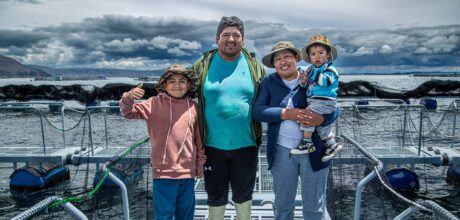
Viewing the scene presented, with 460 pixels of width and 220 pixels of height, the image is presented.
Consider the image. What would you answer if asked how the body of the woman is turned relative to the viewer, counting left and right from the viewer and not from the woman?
facing the viewer

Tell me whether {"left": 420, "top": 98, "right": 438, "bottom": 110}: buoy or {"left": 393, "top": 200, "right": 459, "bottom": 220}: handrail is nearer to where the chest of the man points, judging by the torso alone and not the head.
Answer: the handrail

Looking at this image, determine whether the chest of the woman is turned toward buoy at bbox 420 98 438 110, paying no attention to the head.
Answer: no

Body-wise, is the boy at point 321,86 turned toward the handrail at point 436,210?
no

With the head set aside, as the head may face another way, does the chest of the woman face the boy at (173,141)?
no

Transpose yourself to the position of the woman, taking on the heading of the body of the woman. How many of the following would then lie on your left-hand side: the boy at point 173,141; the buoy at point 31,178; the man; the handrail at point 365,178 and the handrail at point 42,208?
1

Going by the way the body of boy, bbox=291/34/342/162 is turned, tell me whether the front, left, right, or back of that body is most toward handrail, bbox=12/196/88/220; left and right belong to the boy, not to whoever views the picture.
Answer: front

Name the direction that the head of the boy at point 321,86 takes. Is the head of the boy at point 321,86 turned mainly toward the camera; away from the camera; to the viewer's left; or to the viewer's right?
toward the camera

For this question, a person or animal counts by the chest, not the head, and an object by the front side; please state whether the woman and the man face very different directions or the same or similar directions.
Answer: same or similar directions

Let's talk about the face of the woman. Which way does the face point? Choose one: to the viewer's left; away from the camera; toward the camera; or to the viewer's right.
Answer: toward the camera

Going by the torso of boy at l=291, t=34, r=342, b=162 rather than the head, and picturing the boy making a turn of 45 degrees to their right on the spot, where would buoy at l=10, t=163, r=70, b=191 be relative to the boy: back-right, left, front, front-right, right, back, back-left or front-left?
front-right

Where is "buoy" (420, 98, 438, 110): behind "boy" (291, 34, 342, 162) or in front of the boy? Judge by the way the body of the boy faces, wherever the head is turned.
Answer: behind

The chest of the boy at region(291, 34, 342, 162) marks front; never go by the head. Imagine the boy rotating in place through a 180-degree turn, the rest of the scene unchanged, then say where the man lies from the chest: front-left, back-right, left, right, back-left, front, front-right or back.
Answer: back-left

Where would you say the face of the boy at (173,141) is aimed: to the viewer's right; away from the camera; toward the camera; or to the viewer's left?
toward the camera

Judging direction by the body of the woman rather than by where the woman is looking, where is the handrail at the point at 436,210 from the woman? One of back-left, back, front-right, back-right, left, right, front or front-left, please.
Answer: front-left

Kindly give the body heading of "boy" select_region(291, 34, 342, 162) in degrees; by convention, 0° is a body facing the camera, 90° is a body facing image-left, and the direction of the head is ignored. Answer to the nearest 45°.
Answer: approximately 45°

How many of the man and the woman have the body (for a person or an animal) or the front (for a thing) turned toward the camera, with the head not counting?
2
